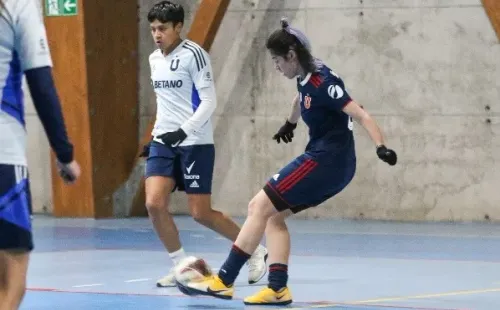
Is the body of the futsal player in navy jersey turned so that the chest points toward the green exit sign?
no

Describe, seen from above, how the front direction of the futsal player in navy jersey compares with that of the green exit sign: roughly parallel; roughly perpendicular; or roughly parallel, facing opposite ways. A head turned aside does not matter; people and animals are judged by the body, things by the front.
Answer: roughly perpendicular

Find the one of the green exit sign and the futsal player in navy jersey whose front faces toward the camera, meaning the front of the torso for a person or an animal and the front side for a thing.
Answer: the green exit sign

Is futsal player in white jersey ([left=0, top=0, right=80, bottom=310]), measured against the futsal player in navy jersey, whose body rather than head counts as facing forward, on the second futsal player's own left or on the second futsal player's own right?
on the second futsal player's own left

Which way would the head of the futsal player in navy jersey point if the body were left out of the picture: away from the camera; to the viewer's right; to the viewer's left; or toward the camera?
to the viewer's left

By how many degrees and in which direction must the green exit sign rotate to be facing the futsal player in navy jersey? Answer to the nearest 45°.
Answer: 0° — it already faces them

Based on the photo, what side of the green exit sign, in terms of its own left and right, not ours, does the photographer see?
front

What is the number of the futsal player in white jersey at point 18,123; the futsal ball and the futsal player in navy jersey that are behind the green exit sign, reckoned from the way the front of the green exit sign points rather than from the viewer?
0

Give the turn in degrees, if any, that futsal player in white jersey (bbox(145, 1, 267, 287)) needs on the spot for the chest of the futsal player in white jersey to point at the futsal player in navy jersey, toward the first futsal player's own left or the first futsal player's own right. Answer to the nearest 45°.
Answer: approximately 90° to the first futsal player's own left

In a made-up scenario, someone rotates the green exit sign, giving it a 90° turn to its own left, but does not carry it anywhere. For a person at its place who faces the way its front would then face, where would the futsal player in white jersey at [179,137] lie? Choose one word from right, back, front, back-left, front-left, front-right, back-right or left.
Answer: right

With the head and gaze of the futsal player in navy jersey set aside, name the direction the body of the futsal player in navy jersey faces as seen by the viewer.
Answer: to the viewer's left

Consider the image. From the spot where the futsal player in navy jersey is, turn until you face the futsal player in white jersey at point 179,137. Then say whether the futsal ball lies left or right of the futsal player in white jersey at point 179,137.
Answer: left

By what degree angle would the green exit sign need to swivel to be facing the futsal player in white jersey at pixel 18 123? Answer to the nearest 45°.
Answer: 0° — it already faces them

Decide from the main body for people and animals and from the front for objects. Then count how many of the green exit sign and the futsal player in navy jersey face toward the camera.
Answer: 1
